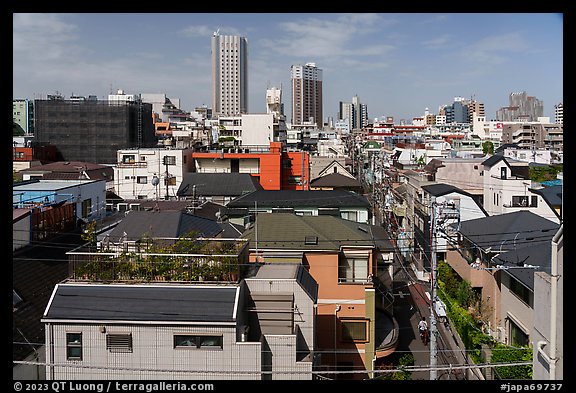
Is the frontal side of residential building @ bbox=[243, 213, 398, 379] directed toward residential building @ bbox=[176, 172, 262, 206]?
no

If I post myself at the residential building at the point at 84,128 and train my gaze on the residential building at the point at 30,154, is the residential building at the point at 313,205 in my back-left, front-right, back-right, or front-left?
front-left

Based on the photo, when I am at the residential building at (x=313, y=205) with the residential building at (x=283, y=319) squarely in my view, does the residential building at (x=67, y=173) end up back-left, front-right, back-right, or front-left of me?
back-right

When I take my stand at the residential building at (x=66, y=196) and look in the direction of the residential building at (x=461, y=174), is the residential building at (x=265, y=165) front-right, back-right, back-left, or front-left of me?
front-left

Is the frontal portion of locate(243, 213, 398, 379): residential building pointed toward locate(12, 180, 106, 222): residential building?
no

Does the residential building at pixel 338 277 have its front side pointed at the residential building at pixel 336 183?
no

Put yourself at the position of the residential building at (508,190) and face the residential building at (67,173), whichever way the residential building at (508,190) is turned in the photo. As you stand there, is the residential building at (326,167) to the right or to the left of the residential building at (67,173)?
right
